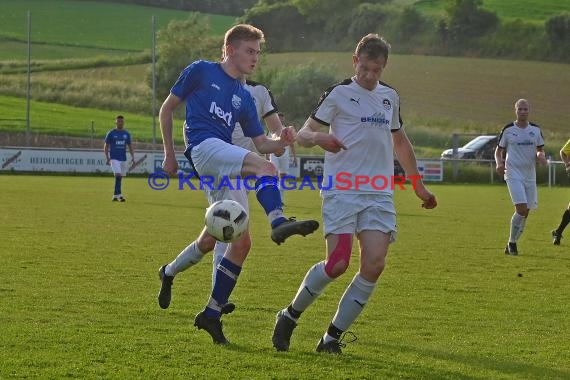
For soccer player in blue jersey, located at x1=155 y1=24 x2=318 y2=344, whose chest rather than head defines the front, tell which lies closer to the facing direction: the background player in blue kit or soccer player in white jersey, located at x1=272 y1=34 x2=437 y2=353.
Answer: the soccer player in white jersey

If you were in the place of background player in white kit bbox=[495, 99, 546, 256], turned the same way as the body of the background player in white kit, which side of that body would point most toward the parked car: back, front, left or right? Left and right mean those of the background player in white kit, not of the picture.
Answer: back

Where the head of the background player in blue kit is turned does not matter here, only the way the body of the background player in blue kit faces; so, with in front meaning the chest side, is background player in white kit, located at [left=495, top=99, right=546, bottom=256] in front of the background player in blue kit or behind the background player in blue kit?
in front

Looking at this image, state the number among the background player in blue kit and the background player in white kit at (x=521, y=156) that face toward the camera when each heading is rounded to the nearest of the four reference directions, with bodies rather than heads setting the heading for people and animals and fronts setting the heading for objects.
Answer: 2

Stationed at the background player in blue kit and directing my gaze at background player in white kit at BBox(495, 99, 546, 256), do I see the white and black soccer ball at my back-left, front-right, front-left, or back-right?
front-right

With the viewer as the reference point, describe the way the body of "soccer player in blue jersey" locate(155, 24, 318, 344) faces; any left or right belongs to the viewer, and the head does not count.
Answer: facing the viewer and to the right of the viewer

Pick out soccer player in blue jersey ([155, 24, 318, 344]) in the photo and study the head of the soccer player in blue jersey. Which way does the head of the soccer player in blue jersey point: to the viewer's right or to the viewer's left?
to the viewer's right

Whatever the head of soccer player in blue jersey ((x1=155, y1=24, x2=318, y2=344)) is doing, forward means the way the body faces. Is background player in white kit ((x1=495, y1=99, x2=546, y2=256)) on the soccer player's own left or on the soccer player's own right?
on the soccer player's own left

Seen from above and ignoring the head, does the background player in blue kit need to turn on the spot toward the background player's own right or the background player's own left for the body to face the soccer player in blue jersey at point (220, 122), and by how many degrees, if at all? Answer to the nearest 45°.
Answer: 0° — they already face them

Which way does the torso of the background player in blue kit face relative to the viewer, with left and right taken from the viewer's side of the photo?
facing the viewer

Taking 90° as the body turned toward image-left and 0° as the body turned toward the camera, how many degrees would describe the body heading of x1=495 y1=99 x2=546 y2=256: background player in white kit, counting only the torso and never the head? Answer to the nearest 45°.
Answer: approximately 0°

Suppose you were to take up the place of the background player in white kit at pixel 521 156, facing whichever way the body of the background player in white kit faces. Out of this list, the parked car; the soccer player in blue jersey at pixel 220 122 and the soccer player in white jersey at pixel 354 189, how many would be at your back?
1

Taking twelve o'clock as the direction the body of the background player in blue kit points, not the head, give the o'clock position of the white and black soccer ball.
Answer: The white and black soccer ball is roughly at 12 o'clock from the background player in blue kit.

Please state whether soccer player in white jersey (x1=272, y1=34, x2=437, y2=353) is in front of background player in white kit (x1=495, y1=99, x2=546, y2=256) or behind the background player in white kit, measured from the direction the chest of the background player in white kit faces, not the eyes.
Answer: in front
